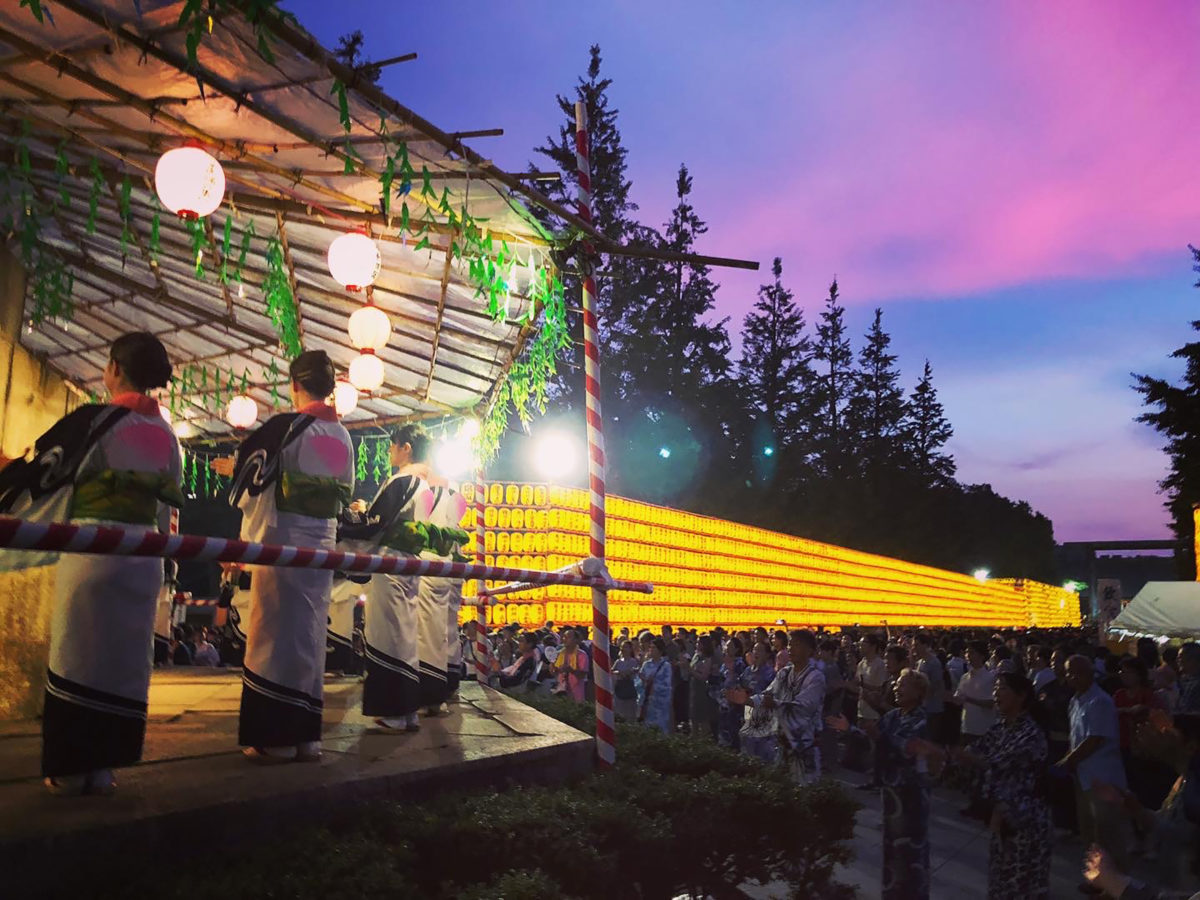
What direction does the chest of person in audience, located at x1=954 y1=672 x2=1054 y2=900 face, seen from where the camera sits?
to the viewer's left

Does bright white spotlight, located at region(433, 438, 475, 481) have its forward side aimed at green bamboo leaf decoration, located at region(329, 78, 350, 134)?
yes

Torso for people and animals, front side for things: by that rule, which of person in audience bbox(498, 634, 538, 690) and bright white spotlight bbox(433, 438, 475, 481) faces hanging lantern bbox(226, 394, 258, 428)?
the person in audience

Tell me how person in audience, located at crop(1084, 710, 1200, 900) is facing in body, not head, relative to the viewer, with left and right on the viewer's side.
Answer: facing to the left of the viewer

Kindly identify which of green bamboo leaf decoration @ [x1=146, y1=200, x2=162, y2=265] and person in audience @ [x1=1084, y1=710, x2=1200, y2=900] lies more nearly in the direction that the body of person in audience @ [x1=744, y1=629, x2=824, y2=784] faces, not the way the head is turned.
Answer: the green bamboo leaf decoration

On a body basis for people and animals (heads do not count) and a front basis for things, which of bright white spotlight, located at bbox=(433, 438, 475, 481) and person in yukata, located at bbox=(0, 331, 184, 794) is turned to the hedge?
the bright white spotlight

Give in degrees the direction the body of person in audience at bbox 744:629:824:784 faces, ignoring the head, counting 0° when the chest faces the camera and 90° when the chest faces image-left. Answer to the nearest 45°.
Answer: approximately 45°

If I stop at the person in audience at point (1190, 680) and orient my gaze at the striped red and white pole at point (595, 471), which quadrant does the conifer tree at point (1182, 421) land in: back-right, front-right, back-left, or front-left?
back-right

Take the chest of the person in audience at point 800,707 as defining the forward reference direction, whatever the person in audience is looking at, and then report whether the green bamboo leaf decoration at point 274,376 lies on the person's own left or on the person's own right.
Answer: on the person's own right

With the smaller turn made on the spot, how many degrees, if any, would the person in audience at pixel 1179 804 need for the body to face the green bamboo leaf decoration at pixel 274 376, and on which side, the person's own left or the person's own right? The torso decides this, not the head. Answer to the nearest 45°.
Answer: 0° — they already face it

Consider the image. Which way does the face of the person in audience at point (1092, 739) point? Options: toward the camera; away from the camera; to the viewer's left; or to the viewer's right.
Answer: to the viewer's left

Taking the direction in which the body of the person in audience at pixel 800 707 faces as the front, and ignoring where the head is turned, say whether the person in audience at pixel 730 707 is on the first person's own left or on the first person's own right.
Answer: on the first person's own right
